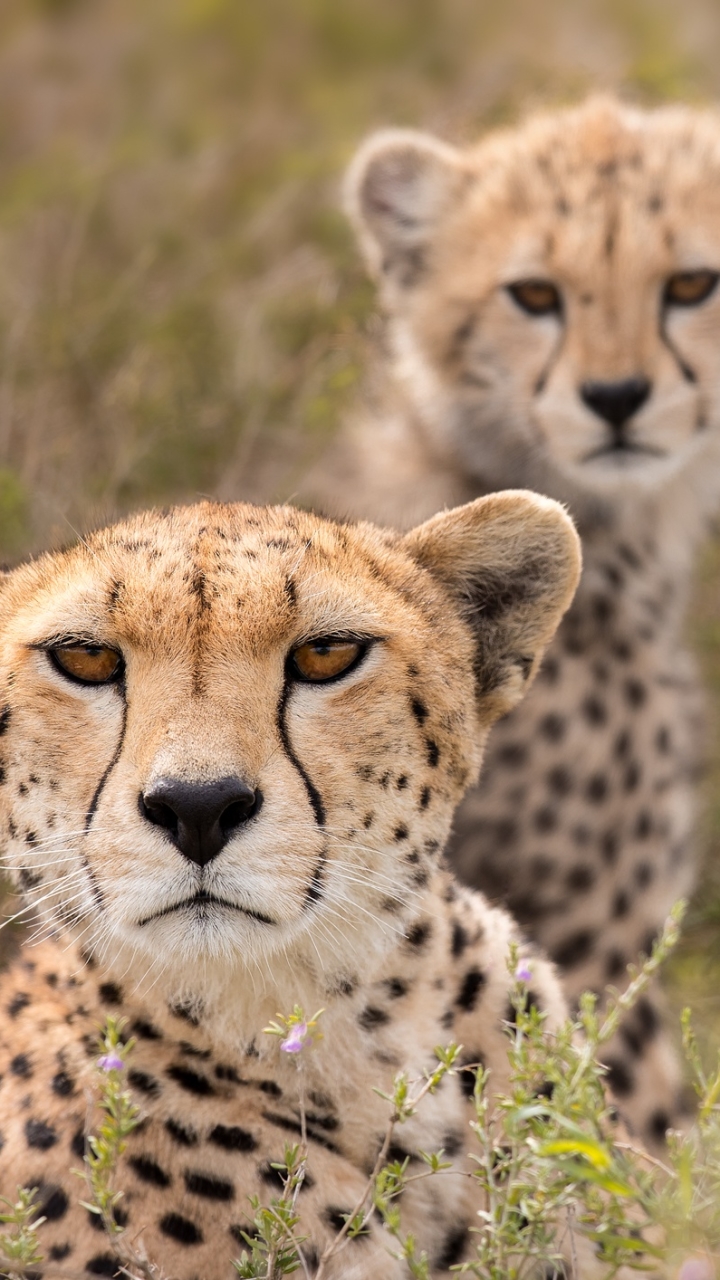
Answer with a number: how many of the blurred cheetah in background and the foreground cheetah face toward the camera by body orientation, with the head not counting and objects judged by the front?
2

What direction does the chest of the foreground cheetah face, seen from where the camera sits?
toward the camera

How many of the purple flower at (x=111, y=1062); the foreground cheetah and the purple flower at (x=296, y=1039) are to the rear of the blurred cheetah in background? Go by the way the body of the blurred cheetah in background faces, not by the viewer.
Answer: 0

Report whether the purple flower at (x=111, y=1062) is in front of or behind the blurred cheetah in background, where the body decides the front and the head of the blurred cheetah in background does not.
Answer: in front

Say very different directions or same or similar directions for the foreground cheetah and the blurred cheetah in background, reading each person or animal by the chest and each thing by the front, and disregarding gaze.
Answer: same or similar directions

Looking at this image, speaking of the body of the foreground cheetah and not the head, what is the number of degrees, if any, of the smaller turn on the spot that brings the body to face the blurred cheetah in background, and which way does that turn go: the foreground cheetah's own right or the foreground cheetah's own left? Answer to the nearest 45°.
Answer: approximately 135° to the foreground cheetah's own left

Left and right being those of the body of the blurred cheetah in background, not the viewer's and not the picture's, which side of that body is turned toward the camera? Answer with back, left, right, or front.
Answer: front

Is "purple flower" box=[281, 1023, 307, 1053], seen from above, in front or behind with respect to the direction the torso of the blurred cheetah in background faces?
in front
